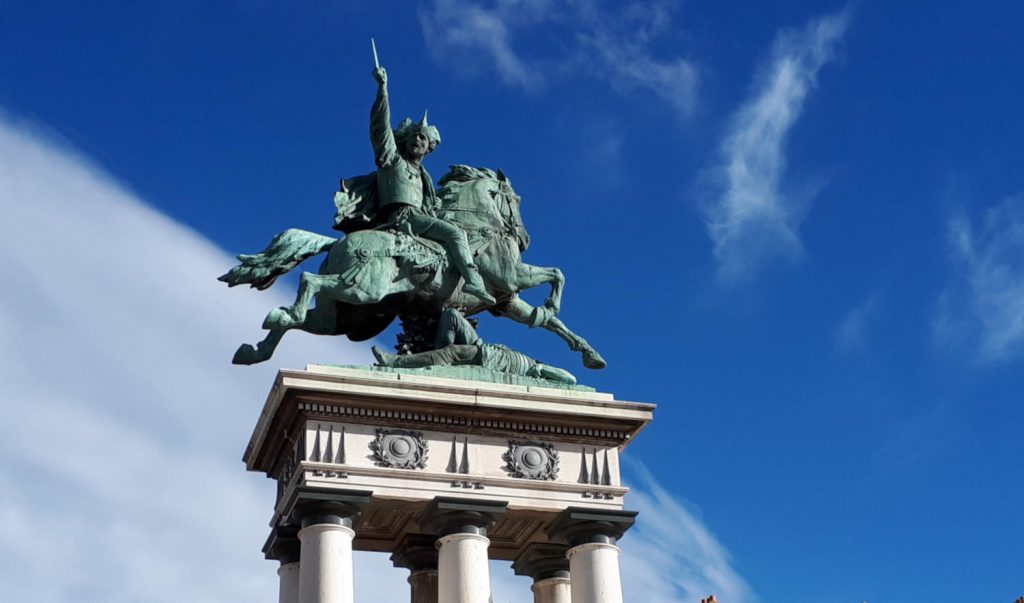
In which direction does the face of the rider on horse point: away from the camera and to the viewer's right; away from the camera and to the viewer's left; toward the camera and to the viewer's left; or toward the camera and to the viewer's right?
toward the camera and to the viewer's right

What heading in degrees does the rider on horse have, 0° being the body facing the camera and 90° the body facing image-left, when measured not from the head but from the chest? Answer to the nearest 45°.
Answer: approximately 315°

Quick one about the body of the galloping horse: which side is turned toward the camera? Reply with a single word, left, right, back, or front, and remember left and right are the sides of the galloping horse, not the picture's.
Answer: right
